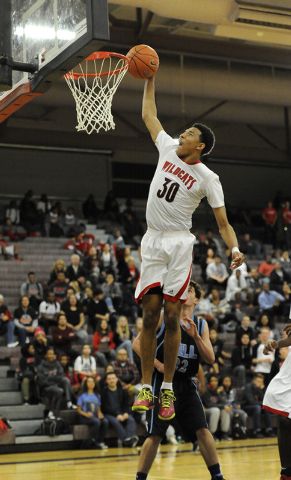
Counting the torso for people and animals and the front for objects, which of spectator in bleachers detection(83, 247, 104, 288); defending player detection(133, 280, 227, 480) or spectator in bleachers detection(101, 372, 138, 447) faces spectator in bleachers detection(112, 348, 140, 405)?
spectator in bleachers detection(83, 247, 104, 288)

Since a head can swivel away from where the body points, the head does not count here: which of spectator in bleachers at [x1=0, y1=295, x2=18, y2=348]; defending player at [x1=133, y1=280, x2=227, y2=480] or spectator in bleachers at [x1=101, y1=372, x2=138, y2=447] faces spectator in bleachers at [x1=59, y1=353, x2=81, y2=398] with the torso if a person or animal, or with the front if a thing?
spectator in bleachers at [x1=0, y1=295, x2=18, y2=348]

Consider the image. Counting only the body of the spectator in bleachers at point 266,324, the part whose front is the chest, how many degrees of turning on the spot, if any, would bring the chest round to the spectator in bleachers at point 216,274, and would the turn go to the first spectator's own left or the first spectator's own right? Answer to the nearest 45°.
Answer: approximately 135° to the first spectator's own right

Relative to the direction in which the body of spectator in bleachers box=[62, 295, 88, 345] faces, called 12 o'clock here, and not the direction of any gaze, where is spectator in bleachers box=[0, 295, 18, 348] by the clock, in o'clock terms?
spectator in bleachers box=[0, 295, 18, 348] is roughly at 4 o'clock from spectator in bleachers box=[62, 295, 88, 345].

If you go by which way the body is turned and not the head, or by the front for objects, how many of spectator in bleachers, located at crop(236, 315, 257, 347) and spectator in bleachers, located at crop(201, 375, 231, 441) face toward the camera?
2

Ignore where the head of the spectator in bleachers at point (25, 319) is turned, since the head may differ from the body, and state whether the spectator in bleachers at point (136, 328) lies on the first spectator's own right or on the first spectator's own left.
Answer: on the first spectator's own left

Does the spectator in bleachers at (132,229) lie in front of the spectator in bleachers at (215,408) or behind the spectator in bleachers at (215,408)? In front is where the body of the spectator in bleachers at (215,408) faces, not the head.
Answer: behind

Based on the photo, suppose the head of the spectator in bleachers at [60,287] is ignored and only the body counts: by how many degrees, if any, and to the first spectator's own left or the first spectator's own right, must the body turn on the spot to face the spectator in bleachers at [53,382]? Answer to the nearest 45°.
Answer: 0° — they already face them

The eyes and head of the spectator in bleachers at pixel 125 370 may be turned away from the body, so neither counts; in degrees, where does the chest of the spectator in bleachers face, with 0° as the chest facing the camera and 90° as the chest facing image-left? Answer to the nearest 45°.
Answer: approximately 0°

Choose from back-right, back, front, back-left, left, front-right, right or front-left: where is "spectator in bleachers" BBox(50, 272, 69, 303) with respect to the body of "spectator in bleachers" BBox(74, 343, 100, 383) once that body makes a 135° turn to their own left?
front-left
